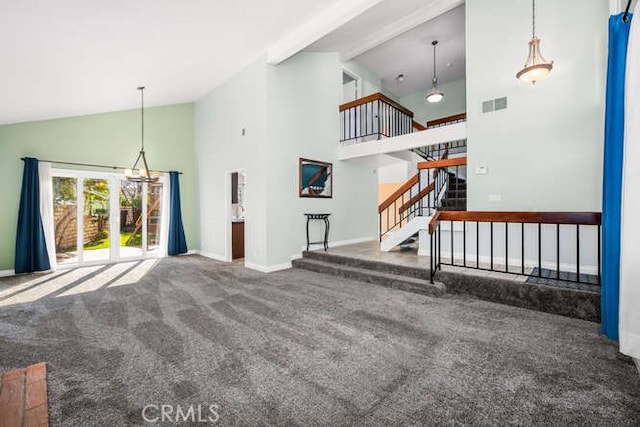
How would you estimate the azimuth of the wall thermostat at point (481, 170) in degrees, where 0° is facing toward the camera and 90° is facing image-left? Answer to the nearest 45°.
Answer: approximately 0°

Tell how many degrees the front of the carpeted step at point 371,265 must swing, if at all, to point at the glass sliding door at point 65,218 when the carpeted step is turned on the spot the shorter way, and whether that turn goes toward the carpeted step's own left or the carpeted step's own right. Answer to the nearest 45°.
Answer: approximately 45° to the carpeted step's own right

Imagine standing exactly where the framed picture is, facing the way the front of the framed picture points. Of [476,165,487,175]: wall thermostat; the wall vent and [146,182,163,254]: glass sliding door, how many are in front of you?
2

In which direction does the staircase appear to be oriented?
to the viewer's left

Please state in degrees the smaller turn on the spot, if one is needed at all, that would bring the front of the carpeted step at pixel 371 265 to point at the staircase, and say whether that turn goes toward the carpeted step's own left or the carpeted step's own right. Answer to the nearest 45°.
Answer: approximately 180°

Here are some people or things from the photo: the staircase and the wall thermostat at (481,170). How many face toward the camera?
1

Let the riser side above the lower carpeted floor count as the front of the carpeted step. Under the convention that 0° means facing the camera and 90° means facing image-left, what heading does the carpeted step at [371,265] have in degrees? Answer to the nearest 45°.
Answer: approximately 45°

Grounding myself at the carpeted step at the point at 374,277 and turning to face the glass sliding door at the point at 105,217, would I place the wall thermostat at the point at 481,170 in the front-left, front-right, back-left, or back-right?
back-right

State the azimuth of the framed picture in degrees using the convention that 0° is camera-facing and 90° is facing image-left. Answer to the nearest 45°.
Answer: approximately 315°

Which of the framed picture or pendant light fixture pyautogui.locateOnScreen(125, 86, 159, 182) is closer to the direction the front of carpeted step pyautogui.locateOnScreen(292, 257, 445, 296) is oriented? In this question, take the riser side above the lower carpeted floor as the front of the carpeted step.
the pendant light fixture
